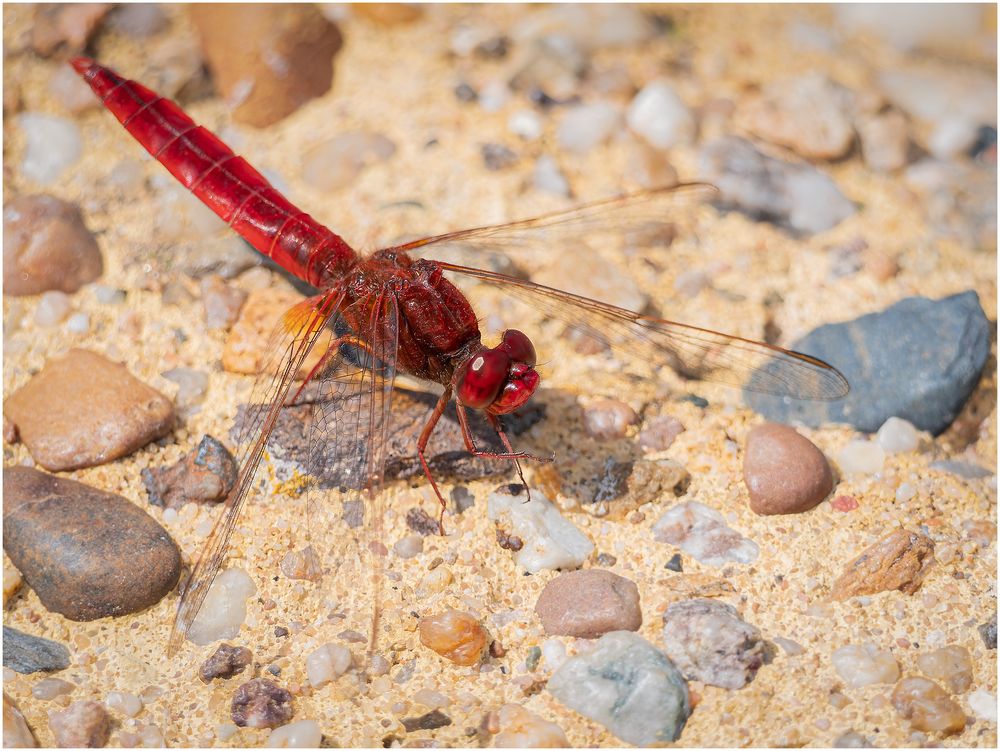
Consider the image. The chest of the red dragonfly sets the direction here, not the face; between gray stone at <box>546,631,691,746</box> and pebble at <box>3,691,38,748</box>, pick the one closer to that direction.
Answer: the gray stone

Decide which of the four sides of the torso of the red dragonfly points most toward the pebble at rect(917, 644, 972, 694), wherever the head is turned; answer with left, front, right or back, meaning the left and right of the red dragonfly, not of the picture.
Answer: front

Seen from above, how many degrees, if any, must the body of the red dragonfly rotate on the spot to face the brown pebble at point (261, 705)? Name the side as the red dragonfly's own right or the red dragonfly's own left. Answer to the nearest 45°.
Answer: approximately 45° to the red dragonfly's own right

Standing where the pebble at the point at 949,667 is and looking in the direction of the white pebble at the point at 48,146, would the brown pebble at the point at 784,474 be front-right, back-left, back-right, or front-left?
front-right

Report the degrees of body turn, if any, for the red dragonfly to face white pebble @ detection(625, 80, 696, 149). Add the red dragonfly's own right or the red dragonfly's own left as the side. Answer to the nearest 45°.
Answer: approximately 90° to the red dragonfly's own left

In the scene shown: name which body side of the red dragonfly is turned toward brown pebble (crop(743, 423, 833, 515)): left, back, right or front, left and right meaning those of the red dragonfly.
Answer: front

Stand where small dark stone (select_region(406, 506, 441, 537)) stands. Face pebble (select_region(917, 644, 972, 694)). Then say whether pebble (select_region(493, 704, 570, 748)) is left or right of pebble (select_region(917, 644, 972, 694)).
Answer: right

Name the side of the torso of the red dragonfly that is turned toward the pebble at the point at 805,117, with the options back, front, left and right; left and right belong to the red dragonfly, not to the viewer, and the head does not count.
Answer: left

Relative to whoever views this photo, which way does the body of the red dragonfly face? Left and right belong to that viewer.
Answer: facing the viewer and to the right of the viewer

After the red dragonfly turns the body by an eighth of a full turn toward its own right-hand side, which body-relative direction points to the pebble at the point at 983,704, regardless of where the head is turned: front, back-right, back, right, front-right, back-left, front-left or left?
front-left

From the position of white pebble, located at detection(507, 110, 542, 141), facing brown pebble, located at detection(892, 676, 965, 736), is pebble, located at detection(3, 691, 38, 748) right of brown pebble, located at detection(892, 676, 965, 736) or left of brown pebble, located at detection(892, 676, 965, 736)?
right

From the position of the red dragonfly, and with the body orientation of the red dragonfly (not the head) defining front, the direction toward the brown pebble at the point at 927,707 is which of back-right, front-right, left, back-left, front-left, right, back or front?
front

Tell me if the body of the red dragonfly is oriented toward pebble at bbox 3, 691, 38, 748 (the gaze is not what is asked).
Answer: no

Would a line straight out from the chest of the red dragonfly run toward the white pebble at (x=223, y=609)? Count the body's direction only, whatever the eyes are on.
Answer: no

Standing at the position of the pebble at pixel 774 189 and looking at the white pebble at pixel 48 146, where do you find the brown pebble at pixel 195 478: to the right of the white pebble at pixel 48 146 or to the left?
left

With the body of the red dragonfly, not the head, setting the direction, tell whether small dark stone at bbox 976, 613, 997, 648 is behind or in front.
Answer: in front

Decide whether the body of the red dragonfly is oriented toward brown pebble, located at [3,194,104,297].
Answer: no

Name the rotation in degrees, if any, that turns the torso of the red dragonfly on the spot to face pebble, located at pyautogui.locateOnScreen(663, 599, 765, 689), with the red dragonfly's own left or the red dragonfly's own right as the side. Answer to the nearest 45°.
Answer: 0° — it already faces it

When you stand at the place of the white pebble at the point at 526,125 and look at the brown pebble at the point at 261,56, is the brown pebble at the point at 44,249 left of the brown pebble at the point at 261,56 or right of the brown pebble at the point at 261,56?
left

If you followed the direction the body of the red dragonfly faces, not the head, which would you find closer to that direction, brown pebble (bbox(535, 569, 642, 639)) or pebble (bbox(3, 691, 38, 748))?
the brown pebble
